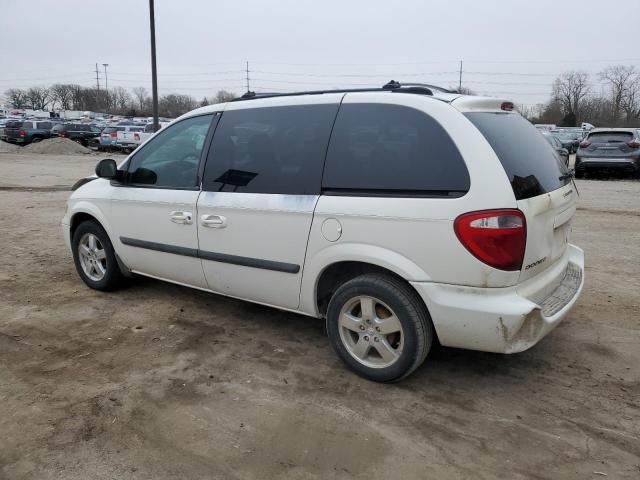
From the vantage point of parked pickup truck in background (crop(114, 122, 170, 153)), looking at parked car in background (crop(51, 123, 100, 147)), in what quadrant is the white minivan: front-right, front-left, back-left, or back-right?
back-left

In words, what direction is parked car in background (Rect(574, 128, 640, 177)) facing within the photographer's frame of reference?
facing away from the viewer

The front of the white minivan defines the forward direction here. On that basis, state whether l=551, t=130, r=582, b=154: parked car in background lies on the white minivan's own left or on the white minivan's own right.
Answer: on the white minivan's own right

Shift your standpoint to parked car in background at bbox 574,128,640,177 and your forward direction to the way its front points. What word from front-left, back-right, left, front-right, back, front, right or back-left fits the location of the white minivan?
back

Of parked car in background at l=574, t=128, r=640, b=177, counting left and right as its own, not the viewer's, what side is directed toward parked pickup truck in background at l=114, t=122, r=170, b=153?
left

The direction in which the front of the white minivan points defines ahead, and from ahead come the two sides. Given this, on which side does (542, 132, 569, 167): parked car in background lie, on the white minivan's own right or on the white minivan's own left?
on the white minivan's own right

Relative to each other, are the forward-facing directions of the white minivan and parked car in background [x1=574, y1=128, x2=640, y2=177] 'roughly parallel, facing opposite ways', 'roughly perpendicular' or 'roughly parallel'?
roughly perpendicular

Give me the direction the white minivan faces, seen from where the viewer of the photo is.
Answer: facing away from the viewer and to the left of the viewer
